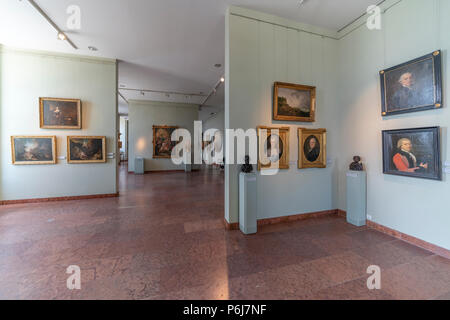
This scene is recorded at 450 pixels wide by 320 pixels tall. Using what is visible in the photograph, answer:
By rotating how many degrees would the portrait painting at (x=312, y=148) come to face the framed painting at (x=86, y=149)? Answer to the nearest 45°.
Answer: approximately 90° to its right

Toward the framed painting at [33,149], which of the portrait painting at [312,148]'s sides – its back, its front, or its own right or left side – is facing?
right

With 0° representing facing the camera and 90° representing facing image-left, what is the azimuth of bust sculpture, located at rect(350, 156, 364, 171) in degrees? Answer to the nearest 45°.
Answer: approximately 0°

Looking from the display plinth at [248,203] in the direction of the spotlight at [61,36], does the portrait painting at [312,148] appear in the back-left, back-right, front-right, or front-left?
back-right

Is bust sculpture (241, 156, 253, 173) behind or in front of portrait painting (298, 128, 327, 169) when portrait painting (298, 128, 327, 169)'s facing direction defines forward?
in front

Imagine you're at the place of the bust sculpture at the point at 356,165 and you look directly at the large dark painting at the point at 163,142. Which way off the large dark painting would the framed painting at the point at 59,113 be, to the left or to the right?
left

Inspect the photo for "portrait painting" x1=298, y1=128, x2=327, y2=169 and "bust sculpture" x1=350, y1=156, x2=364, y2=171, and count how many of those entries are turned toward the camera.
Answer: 2

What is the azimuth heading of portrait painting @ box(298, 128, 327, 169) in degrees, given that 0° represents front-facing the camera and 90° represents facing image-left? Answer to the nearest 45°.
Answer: approximately 0°

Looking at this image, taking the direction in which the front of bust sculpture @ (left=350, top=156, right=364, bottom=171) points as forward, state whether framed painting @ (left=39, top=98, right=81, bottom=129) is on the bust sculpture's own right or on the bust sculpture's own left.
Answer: on the bust sculpture's own right

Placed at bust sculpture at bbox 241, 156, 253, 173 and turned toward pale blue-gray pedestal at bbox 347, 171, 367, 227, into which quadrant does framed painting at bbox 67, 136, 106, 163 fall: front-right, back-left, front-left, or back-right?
back-left

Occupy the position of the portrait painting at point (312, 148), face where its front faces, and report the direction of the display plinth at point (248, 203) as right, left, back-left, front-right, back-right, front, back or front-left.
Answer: front-right
